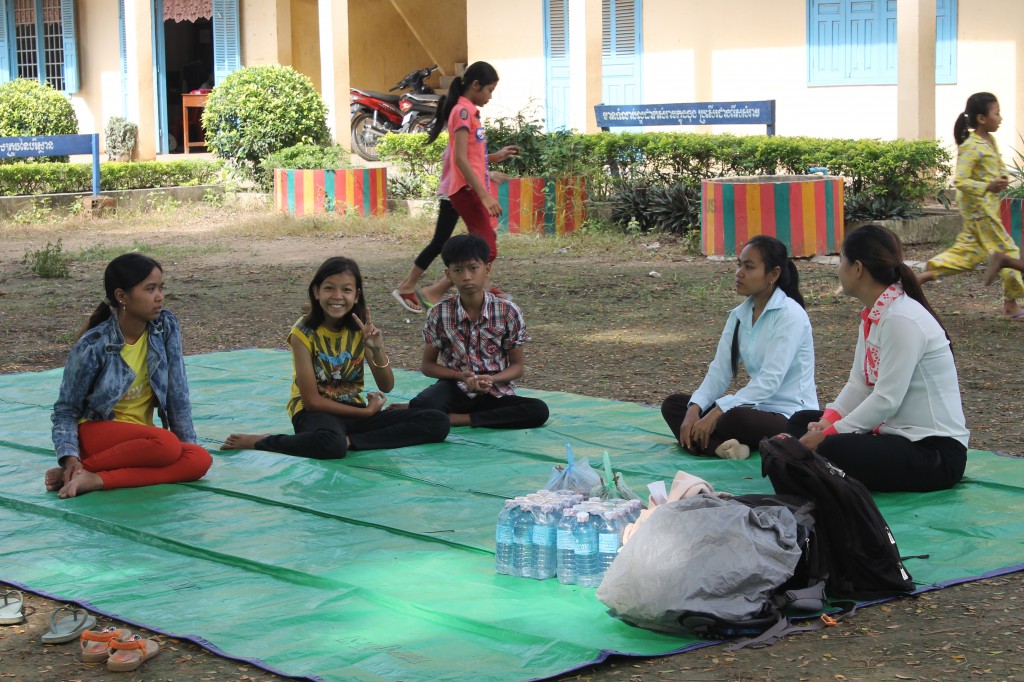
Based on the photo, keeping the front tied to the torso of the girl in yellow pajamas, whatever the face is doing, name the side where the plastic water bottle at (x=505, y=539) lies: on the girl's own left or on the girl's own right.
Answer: on the girl's own right

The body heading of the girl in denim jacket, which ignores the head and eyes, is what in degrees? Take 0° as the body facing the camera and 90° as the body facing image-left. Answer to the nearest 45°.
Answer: approximately 315°

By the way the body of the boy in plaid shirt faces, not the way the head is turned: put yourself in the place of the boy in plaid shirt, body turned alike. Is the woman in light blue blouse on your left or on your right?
on your left

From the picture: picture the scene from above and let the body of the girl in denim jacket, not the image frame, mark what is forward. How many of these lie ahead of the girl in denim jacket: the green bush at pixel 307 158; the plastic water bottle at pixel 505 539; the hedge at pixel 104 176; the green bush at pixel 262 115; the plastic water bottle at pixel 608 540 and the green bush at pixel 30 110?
2

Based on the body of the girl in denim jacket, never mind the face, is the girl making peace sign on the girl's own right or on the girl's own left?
on the girl's own left

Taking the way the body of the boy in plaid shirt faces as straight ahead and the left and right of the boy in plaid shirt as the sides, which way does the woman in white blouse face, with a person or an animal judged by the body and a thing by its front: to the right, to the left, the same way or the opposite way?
to the right

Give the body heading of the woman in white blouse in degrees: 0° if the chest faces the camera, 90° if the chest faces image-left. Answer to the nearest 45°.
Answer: approximately 90°

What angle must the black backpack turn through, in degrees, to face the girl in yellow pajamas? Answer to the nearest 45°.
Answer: approximately 90° to its left

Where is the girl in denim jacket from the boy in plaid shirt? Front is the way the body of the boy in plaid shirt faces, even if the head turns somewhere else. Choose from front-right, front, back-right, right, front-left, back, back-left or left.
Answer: front-right

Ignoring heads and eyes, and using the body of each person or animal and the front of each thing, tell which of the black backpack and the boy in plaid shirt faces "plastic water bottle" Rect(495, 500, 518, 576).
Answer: the boy in plaid shirt

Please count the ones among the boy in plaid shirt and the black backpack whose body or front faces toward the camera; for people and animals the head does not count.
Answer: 1

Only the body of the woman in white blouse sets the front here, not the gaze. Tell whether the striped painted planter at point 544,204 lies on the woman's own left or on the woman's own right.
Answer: on the woman's own right
